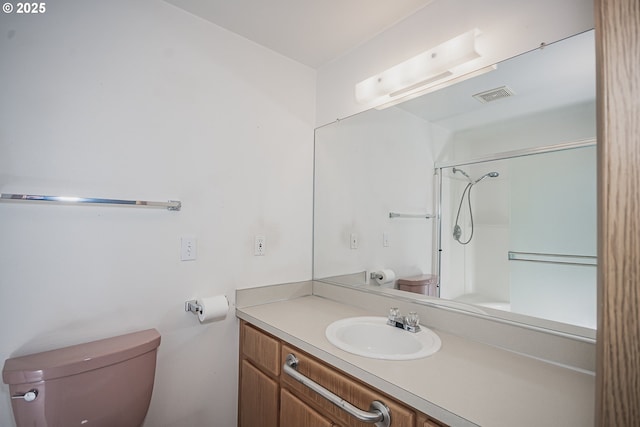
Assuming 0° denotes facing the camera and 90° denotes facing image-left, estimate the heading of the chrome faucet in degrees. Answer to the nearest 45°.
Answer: approximately 45°

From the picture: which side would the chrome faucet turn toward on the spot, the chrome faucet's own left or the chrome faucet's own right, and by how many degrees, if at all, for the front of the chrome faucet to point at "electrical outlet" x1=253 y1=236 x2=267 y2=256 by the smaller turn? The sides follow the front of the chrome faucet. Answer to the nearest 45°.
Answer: approximately 45° to the chrome faucet's own right

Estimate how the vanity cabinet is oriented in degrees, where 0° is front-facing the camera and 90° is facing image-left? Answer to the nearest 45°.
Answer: approximately 45°
